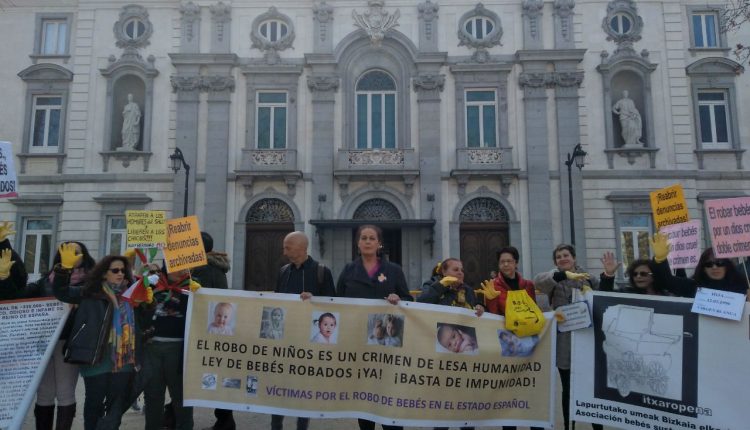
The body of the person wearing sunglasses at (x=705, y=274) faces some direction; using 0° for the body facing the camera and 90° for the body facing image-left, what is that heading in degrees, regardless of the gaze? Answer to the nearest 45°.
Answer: approximately 0°

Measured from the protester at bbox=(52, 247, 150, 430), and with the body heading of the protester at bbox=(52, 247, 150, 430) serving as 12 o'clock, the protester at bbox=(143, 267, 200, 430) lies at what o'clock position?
the protester at bbox=(143, 267, 200, 430) is roughly at 10 o'clock from the protester at bbox=(52, 247, 150, 430).

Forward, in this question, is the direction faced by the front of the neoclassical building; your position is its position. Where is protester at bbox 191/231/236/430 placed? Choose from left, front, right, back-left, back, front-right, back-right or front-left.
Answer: front

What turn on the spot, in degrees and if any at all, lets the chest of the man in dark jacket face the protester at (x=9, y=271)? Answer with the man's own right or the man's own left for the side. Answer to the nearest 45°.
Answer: approximately 90° to the man's own right

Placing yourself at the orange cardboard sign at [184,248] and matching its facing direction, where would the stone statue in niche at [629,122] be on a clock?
The stone statue in niche is roughly at 8 o'clock from the orange cardboard sign.

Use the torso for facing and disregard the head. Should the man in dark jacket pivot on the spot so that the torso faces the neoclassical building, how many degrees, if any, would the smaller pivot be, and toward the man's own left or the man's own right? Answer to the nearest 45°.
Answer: approximately 180°

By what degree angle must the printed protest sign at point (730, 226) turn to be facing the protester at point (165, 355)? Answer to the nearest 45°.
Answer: approximately 45° to its right

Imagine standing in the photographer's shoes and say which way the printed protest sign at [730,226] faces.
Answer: facing the viewer

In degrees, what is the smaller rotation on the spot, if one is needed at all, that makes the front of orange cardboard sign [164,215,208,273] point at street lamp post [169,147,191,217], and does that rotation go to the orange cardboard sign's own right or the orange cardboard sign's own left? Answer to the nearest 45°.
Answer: approximately 180°

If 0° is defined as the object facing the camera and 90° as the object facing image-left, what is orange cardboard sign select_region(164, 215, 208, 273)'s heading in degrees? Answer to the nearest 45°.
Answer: approximately 0°

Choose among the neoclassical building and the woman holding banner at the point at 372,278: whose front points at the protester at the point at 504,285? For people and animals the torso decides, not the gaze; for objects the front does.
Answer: the neoclassical building

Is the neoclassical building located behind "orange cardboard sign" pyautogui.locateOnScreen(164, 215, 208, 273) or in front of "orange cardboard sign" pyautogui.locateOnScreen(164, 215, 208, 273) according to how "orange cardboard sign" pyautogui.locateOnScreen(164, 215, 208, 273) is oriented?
behind

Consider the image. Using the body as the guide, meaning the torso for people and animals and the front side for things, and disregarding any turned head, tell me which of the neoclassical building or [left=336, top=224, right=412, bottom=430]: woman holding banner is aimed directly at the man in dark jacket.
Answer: the neoclassical building

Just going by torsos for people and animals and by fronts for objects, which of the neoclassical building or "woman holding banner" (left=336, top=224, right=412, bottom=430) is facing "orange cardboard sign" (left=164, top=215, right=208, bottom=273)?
the neoclassical building

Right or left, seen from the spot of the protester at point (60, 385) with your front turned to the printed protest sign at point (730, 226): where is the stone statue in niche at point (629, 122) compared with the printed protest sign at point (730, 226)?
left

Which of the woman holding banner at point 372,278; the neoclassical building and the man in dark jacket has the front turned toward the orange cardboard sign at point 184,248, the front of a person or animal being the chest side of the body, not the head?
the neoclassical building
